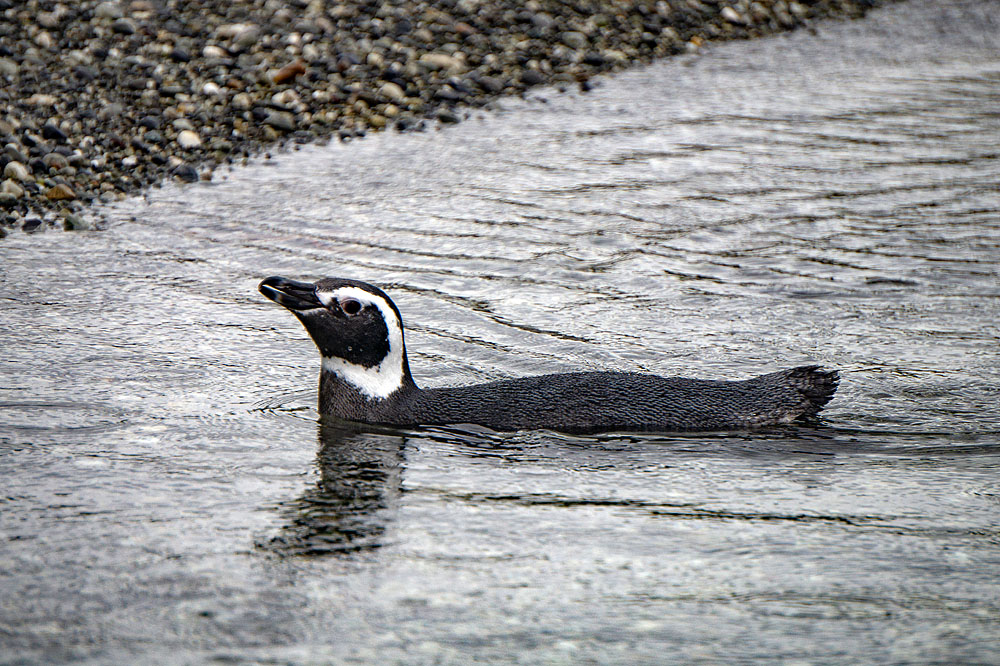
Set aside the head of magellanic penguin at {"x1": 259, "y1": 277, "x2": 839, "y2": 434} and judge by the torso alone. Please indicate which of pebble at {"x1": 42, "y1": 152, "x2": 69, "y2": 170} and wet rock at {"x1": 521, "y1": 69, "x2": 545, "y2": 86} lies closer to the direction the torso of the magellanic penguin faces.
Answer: the pebble

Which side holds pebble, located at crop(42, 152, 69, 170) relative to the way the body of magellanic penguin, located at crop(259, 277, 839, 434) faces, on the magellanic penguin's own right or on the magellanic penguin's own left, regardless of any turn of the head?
on the magellanic penguin's own right

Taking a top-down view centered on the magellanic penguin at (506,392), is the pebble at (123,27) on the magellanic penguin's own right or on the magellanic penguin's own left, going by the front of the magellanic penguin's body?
on the magellanic penguin's own right

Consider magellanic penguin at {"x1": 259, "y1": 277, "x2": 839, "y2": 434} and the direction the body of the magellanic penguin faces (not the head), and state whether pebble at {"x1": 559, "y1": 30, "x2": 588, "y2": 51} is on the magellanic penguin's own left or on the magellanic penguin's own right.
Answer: on the magellanic penguin's own right

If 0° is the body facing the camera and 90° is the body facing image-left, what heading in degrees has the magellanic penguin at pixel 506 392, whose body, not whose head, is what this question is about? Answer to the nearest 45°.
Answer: approximately 90°

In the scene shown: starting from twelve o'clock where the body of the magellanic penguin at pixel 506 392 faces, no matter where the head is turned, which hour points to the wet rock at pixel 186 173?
The wet rock is roughly at 2 o'clock from the magellanic penguin.

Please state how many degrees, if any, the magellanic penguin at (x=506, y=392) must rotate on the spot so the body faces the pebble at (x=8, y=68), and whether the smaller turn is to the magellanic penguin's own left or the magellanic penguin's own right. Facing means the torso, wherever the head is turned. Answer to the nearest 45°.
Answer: approximately 45° to the magellanic penguin's own right

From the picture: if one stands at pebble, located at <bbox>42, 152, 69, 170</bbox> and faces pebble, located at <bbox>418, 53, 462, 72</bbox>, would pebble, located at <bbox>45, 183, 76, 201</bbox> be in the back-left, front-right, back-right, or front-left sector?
back-right

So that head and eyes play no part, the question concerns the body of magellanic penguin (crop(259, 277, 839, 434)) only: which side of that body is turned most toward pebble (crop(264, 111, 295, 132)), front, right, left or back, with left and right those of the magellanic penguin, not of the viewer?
right

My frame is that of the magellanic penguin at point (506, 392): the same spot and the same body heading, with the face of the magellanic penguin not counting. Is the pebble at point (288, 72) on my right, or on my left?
on my right
